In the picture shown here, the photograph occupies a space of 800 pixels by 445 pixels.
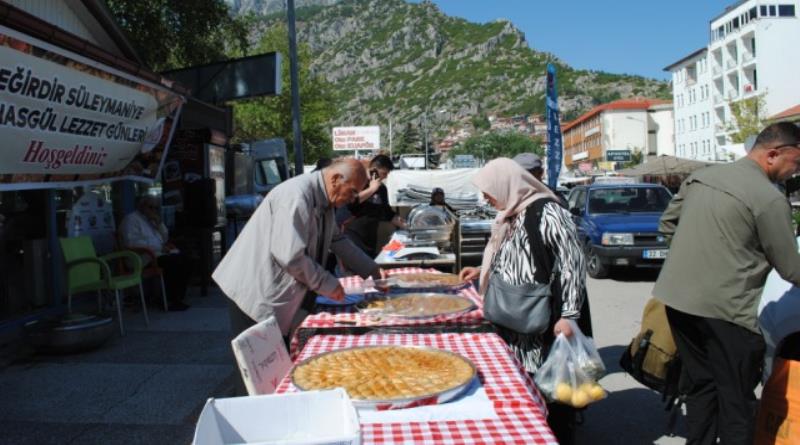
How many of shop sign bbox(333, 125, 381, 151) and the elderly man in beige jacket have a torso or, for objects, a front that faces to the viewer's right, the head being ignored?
1

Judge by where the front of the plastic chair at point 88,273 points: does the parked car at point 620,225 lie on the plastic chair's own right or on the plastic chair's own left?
on the plastic chair's own left

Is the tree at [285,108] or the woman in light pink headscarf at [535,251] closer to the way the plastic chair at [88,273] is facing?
the woman in light pink headscarf

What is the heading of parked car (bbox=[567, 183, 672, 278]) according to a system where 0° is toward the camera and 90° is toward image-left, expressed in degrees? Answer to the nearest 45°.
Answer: approximately 315°

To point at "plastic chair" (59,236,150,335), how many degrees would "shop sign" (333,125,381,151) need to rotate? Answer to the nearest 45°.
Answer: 0° — it already faces it

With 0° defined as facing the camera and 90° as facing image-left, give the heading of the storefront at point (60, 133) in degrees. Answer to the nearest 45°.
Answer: approximately 315°

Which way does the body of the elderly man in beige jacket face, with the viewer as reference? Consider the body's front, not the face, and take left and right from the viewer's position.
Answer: facing to the right of the viewer

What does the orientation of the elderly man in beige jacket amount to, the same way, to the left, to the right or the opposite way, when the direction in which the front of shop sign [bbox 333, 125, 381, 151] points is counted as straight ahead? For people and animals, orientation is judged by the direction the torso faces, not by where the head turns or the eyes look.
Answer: to the left

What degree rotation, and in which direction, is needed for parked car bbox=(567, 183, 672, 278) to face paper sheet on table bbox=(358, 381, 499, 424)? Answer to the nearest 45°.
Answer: approximately 45° to its right

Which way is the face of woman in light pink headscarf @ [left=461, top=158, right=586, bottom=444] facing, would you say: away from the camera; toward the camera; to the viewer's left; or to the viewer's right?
to the viewer's left

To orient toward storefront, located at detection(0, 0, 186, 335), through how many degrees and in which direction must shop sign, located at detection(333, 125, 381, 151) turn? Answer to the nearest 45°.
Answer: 0° — it already faces it

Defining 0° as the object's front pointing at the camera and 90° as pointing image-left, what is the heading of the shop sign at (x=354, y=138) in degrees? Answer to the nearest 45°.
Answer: approximately 0°

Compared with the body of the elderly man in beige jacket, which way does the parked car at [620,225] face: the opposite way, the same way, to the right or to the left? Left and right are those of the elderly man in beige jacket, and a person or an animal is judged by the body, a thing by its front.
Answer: to the right
